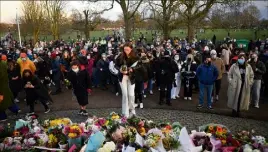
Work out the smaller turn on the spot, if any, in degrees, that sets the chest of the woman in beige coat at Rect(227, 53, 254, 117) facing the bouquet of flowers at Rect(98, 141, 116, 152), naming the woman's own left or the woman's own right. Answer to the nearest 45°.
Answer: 0° — they already face it

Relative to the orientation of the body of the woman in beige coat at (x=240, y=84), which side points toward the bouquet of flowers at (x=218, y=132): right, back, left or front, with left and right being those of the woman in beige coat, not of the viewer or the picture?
front

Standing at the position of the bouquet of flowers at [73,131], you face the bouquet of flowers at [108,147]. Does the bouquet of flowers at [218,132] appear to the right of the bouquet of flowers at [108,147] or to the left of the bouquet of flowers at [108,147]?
left

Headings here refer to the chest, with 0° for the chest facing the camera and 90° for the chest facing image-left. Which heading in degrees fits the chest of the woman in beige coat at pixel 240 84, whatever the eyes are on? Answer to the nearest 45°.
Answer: approximately 0°

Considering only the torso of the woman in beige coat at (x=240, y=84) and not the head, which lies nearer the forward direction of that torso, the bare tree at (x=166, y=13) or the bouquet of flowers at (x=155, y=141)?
the bouquet of flowers

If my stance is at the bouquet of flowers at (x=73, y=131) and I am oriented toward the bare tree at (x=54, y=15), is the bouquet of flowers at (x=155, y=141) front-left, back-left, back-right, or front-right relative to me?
back-right

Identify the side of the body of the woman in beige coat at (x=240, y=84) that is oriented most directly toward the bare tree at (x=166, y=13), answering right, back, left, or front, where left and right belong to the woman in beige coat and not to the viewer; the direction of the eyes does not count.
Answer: back

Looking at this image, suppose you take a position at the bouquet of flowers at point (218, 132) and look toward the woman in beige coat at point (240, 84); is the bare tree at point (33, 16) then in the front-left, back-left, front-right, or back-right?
front-left

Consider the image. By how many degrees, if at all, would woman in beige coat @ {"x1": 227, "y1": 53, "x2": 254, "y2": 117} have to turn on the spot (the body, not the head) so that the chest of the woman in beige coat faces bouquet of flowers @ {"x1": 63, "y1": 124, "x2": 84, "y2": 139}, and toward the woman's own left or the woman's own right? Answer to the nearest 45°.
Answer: approximately 45° to the woman's own right

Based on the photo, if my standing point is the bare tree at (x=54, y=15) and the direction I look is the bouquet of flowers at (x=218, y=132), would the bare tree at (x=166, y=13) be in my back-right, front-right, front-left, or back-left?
front-left

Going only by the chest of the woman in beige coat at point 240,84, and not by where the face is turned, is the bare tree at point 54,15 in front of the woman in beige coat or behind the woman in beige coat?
behind

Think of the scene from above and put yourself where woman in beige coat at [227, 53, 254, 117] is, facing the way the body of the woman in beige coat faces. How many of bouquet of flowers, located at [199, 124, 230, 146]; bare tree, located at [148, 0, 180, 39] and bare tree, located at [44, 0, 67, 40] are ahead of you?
1

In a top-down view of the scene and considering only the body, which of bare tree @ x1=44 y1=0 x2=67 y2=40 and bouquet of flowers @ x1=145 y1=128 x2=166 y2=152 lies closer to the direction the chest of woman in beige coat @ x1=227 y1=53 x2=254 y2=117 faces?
the bouquet of flowers

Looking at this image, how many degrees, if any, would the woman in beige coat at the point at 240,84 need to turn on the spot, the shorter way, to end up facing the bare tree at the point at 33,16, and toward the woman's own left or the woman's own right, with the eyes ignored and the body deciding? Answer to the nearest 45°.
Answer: approximately 135° to the woman's own right

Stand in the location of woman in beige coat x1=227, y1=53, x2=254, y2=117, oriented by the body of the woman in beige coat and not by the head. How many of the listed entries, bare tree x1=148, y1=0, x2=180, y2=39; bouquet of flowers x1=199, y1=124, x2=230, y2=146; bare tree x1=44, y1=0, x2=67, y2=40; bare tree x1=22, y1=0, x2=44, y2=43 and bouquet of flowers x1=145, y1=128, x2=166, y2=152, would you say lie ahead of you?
2
